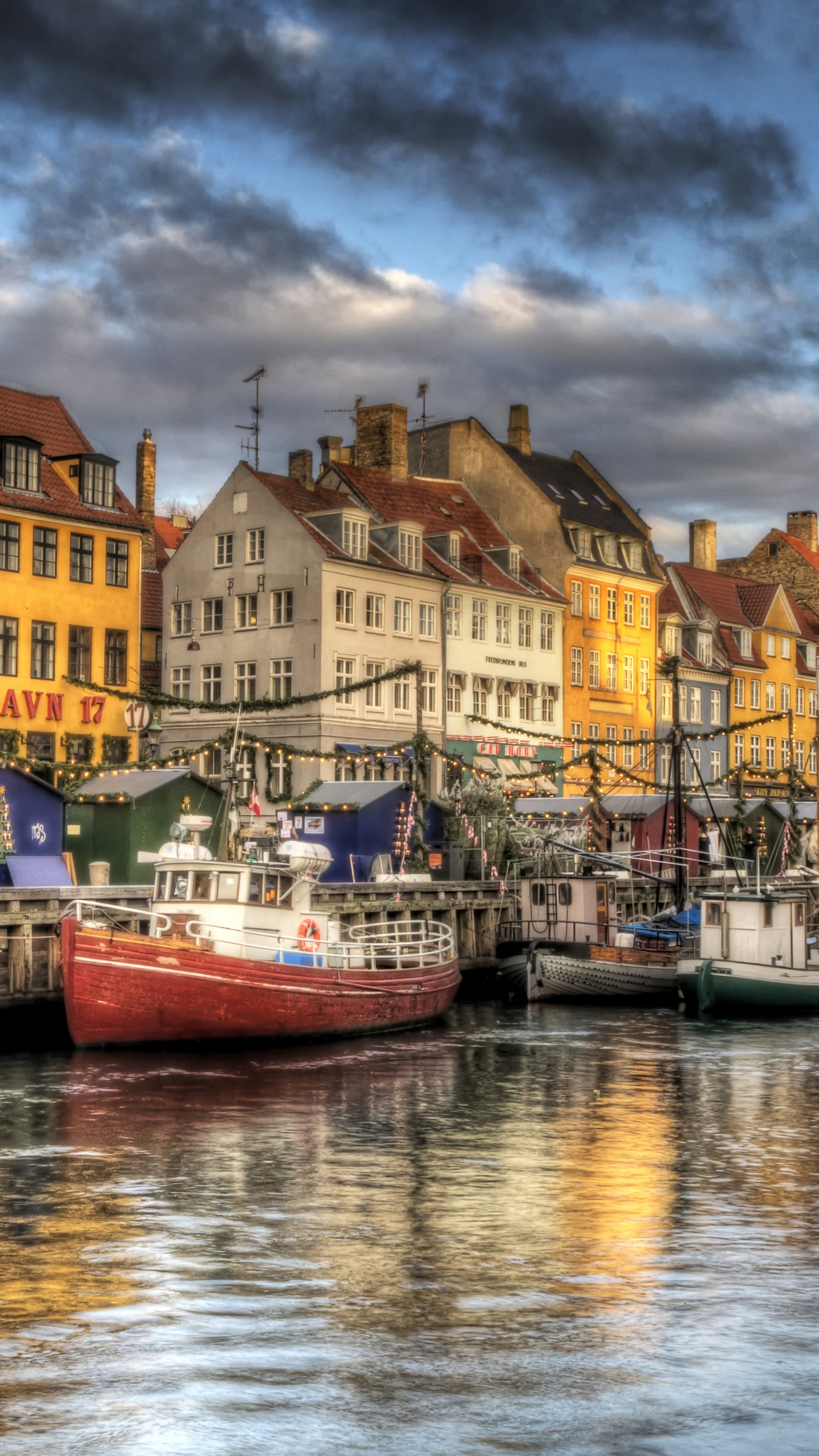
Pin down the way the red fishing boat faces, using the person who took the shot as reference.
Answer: facing the viewer and to the left of the viewer

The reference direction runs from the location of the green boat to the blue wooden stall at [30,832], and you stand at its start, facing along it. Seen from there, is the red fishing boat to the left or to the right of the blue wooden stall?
left

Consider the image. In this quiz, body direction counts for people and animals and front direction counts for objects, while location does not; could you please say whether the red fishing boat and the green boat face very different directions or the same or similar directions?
very different directions

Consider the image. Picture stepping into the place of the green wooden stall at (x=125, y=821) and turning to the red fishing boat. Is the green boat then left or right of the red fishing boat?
left

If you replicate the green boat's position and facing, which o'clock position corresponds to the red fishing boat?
The red fishing boat is roughly at 6 o'clock from the green boat.

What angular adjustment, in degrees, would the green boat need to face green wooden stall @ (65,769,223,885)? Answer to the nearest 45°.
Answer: approximately 135° to its left

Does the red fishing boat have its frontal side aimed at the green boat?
no

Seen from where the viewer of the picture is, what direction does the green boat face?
facing away from the viewer and to the right of the viewer
